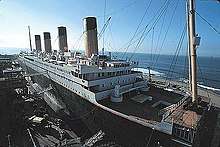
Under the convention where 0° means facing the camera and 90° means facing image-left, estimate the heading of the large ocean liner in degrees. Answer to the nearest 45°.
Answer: approximately 315°
